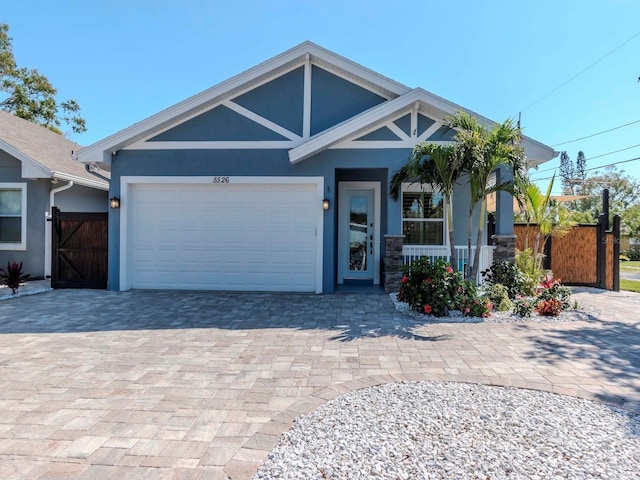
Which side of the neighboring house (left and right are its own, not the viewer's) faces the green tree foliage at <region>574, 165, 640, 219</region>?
left

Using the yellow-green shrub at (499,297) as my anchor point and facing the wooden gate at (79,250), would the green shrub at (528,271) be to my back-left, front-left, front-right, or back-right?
back-right

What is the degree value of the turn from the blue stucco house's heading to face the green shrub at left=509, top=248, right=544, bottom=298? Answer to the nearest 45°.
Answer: approximately 90° to its left

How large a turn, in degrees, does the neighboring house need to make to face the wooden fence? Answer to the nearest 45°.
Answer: approximately 45° to its left

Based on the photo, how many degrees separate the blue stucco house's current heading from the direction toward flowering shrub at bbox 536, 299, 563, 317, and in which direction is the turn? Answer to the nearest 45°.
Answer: approximately 90° to its left

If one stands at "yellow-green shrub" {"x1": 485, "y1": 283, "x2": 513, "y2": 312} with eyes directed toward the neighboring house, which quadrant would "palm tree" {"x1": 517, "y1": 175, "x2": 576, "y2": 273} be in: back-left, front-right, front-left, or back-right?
back-right

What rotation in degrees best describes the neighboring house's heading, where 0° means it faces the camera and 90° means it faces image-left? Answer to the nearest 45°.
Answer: approximately 0°

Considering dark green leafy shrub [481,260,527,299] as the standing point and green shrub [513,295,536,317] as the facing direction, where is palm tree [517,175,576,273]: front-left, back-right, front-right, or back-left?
back-left

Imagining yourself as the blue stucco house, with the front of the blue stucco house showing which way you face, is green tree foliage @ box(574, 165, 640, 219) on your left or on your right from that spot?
on your left

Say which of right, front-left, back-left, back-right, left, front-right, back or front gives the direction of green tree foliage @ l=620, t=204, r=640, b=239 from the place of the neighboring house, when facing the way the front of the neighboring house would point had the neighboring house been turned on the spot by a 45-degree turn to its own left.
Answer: front-left

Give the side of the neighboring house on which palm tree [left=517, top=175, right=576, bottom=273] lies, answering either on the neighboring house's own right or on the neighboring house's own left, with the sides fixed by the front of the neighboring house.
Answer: on the neighboring house's own left

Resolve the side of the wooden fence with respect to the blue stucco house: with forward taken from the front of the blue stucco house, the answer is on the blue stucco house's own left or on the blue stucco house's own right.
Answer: on the blue stucco house's own left

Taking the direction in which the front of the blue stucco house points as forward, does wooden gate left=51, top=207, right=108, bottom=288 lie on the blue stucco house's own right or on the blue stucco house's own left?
on the blue stucco house's own right

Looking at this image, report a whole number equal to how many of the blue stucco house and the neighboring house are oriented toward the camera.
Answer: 2

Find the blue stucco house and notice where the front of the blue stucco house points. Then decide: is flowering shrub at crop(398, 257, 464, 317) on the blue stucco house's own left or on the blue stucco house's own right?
on the blue stucco house's own left
